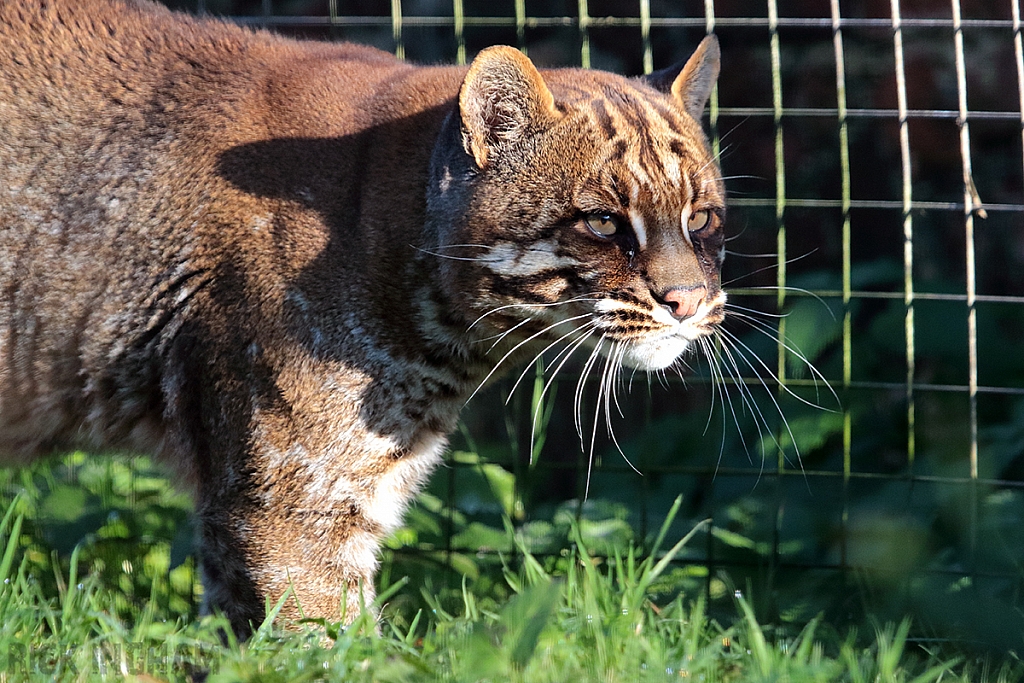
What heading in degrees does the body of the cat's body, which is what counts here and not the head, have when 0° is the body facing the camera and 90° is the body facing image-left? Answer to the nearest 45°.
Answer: approximately 270°
